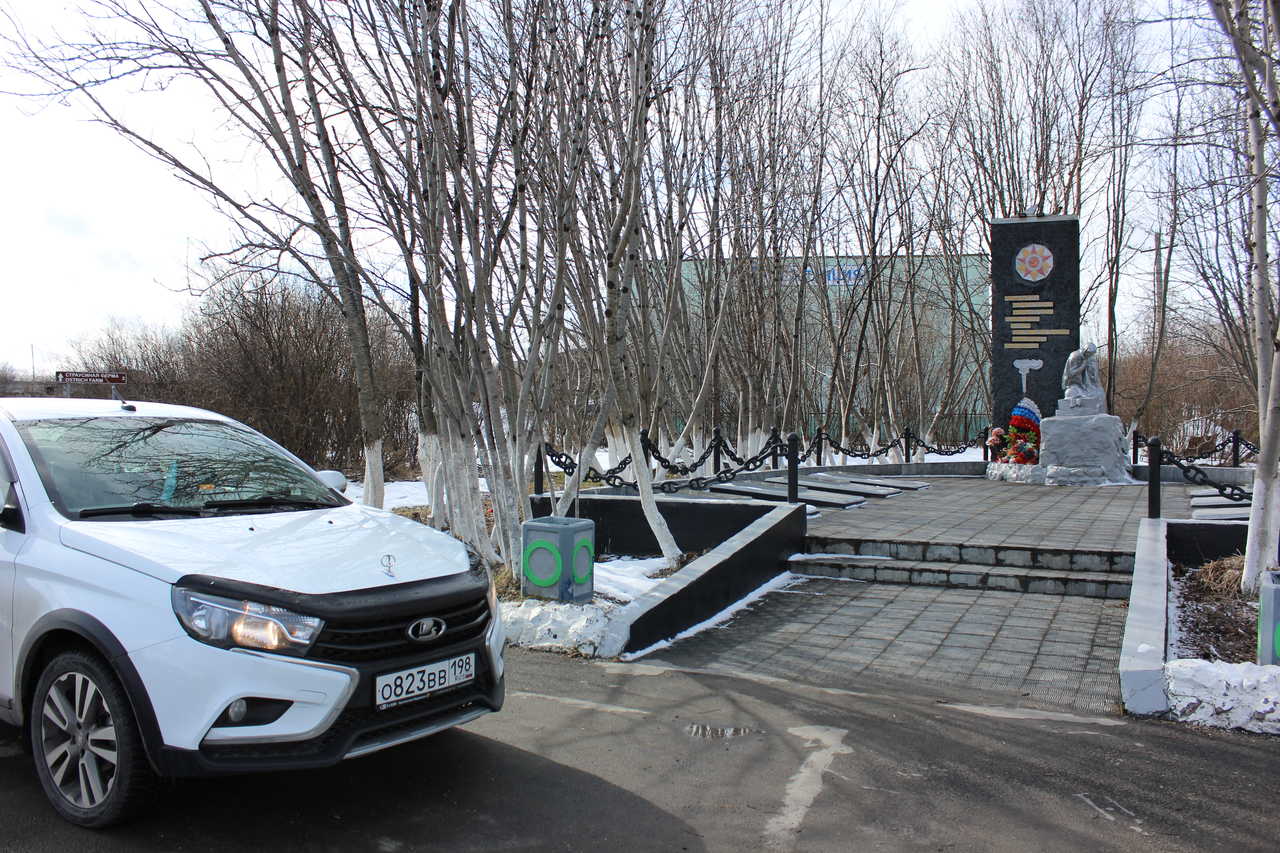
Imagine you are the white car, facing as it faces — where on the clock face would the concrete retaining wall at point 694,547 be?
The concrete retaining wall is roughly at 9 o'clock from the white car.

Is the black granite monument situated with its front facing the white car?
yes

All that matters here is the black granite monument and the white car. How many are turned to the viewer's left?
0

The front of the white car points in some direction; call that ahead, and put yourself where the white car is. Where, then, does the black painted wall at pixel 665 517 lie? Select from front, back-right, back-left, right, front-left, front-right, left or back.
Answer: left

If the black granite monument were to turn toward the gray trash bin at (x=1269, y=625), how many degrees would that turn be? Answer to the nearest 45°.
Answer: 0° — it already faces it

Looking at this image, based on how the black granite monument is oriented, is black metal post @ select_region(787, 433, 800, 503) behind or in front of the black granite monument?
in front

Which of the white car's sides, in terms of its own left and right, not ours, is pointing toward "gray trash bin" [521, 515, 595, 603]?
left

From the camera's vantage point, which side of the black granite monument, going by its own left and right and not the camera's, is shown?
front

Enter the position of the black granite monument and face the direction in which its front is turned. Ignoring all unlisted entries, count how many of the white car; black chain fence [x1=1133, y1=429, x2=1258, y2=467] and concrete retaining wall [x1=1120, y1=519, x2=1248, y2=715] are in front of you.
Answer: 2

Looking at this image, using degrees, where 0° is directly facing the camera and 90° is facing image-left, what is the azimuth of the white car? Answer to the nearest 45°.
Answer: approximately 315°
